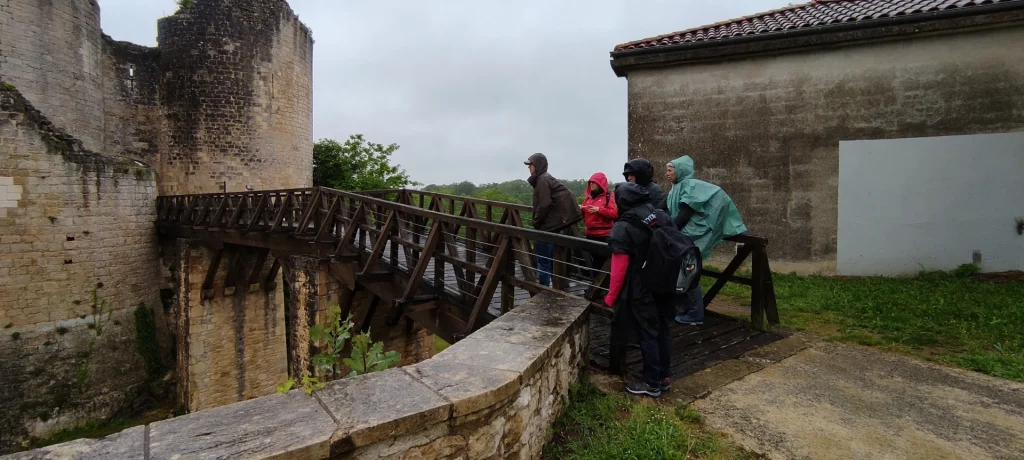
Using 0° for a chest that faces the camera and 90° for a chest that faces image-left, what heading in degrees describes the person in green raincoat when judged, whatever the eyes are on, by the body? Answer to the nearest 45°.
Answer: approximately 90°

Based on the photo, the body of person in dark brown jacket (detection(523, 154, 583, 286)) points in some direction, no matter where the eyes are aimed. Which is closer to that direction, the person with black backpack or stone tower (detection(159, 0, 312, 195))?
the stone tower

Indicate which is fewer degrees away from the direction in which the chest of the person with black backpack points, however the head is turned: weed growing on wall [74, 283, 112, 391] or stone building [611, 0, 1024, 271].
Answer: the weed growing on wall

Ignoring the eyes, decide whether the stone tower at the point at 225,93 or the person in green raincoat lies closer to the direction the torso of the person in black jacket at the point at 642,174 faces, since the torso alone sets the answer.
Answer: the stone tower

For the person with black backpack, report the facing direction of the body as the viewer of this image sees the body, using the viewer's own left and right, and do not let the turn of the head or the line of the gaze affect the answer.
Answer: facing away from the viewer and to the left of the viewer

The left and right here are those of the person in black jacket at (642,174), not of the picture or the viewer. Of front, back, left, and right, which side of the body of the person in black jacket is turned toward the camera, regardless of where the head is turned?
left

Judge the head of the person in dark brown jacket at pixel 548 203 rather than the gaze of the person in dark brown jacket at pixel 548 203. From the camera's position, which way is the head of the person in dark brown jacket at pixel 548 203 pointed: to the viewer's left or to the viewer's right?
to the viewer's left

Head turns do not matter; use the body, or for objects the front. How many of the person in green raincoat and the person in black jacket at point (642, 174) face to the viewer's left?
2

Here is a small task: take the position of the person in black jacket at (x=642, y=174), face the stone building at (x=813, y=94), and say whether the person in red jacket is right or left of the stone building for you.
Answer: left

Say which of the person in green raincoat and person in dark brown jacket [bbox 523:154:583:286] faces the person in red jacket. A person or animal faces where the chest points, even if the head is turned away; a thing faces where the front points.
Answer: the person in green raincoat
